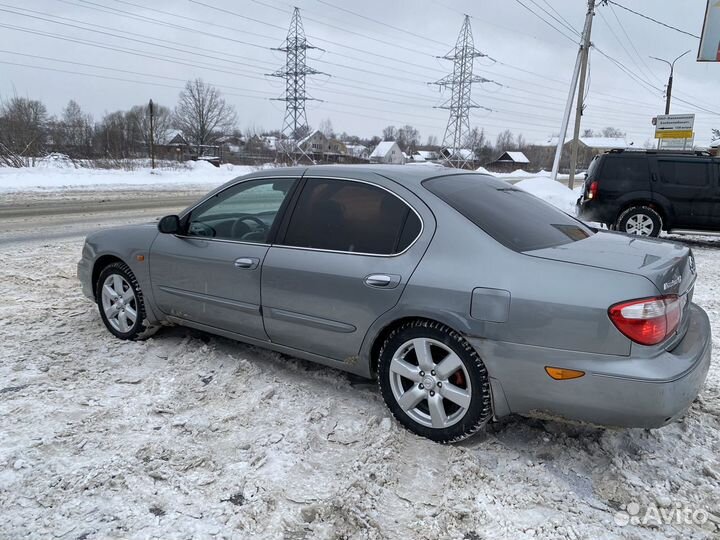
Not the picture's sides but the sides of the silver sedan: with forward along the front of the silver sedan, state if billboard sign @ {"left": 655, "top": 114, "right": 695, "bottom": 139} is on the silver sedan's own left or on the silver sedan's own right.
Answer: on the silver sedan's own right

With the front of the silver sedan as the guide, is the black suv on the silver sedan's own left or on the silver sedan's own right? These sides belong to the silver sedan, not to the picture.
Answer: on the silver sedan's own right

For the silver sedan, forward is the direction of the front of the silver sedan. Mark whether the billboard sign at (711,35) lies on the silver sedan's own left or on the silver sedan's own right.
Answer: on the silver sedan's own right

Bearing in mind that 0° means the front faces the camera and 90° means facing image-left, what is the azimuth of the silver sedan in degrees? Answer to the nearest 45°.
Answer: approximately 135°

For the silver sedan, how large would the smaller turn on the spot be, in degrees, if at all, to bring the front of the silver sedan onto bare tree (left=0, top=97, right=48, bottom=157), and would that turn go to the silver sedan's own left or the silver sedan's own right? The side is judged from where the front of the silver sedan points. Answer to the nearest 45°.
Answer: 0° — it already faces it

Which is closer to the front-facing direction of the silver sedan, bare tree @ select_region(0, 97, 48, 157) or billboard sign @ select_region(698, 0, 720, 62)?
the bare tree

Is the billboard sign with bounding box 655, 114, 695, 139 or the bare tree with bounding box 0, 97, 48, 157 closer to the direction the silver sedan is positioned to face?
the bare tree

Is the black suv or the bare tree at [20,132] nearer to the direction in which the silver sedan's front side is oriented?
the bare tree
